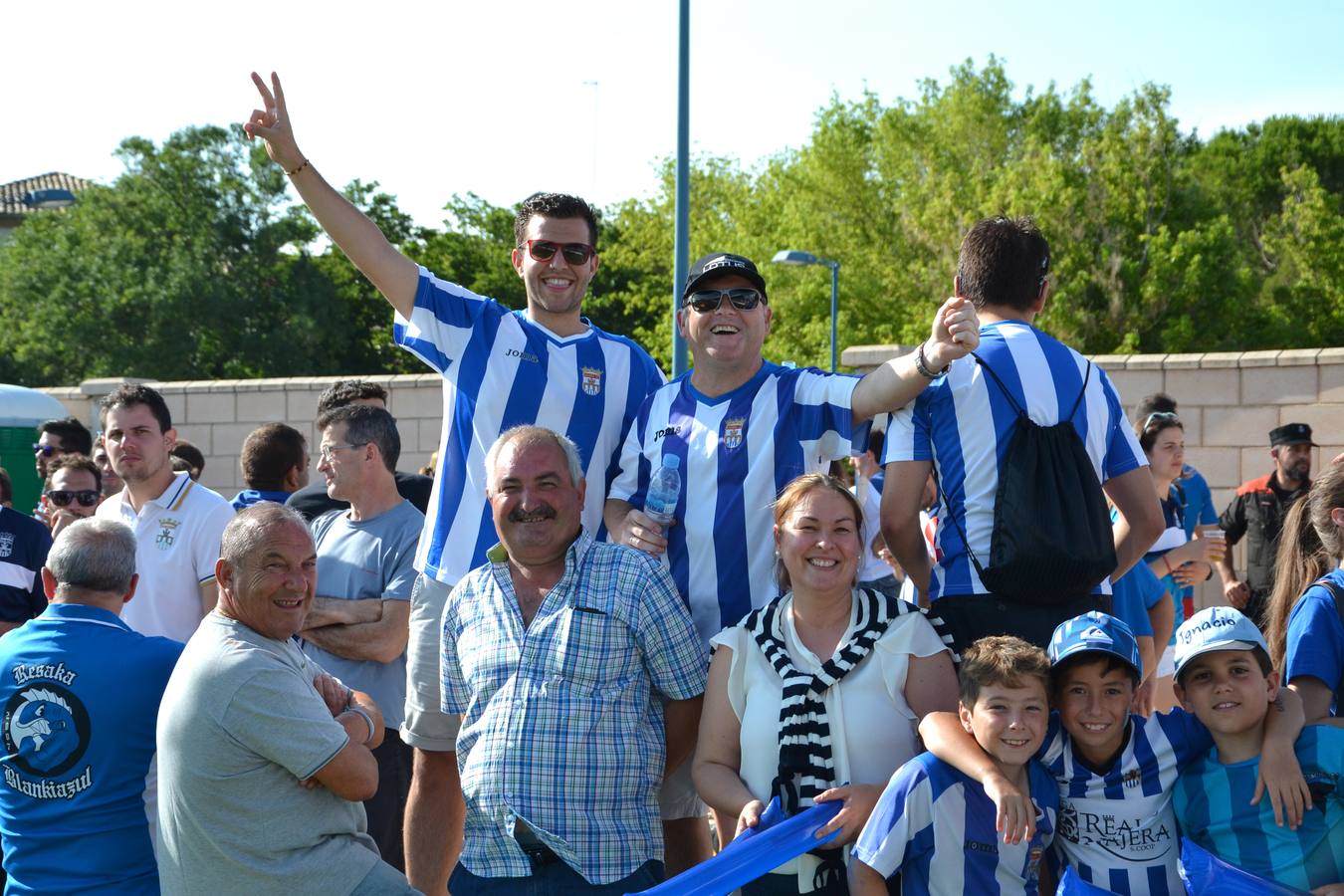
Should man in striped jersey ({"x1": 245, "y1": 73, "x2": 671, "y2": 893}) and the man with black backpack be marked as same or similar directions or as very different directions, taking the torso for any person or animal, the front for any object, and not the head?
very different directions

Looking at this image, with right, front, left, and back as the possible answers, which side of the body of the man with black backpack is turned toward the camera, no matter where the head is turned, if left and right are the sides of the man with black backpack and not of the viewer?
back

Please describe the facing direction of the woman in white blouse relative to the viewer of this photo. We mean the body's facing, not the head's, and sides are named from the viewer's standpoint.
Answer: facing the viewer

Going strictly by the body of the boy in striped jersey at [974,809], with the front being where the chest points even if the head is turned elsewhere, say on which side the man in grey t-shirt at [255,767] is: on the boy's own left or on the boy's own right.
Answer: on the boy's own right

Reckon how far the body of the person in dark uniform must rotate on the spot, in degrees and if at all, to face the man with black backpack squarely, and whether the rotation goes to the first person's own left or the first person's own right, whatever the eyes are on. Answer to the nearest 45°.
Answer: approximately 45° to the first person's own right

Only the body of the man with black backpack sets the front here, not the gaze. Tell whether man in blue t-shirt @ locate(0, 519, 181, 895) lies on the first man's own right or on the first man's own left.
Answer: on the first man's own left

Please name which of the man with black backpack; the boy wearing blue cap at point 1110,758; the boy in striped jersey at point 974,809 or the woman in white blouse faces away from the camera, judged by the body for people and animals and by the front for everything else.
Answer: the man with black backpack

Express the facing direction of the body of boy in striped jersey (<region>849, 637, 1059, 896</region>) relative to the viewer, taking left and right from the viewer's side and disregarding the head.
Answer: facing the viewer and to the right of the viewer

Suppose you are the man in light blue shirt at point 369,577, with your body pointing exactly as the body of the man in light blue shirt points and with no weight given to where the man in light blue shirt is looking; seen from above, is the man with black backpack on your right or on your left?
on your left

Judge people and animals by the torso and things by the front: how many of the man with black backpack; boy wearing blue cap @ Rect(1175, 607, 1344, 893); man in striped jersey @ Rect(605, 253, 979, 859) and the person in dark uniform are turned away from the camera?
1
